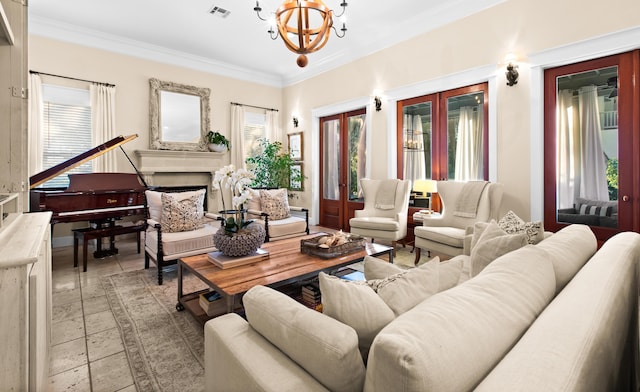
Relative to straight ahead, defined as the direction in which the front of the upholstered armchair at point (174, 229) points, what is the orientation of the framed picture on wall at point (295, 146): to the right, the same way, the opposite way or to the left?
to the right

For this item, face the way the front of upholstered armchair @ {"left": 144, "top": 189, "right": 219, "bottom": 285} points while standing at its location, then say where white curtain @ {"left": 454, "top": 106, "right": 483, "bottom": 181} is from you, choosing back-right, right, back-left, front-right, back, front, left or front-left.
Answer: front-left

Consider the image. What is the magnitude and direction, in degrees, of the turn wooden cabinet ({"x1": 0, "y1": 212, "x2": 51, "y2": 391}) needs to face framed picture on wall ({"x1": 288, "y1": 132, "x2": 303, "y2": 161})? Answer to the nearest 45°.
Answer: approximately 45° to its left

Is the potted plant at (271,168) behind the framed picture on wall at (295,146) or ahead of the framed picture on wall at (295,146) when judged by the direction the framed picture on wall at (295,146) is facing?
ahead

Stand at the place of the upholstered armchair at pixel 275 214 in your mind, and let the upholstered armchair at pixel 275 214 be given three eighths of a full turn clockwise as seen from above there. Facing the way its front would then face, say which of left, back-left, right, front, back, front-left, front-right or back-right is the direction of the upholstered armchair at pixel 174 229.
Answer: front-left

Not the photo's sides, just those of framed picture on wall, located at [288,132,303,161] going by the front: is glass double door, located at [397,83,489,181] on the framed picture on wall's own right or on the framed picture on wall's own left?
on the framed picture on wall's own left

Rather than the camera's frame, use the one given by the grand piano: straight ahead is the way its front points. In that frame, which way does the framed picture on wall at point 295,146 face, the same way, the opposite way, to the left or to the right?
to the right

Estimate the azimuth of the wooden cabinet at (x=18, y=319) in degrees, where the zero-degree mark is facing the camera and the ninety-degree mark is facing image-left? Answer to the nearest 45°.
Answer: approximately 270°

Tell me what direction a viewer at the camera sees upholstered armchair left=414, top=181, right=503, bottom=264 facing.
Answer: facing the viewer and to the left of the viewer

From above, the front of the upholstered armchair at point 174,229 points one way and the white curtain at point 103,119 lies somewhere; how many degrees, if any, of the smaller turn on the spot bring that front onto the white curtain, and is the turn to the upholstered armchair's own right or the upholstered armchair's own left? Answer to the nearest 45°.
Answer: approximately 180°

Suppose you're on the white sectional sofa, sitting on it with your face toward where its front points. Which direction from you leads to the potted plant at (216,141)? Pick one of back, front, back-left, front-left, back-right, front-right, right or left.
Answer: front

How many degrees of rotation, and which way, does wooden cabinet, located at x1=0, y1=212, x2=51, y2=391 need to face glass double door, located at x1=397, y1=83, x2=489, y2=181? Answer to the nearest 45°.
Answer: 0° — it already faces it

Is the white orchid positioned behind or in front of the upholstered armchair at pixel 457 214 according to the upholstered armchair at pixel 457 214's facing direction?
in front

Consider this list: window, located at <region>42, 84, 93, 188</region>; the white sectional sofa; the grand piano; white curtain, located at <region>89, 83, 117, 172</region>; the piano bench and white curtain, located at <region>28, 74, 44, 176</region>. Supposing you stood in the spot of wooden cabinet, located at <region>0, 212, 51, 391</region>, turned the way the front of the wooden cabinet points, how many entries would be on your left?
5

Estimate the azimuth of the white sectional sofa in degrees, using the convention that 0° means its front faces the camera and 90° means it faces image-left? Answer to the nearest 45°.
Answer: approximately 135°

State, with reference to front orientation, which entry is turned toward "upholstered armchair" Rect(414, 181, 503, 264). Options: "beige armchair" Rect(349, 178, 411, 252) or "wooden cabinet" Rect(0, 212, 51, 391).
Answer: the wooden cabinet
